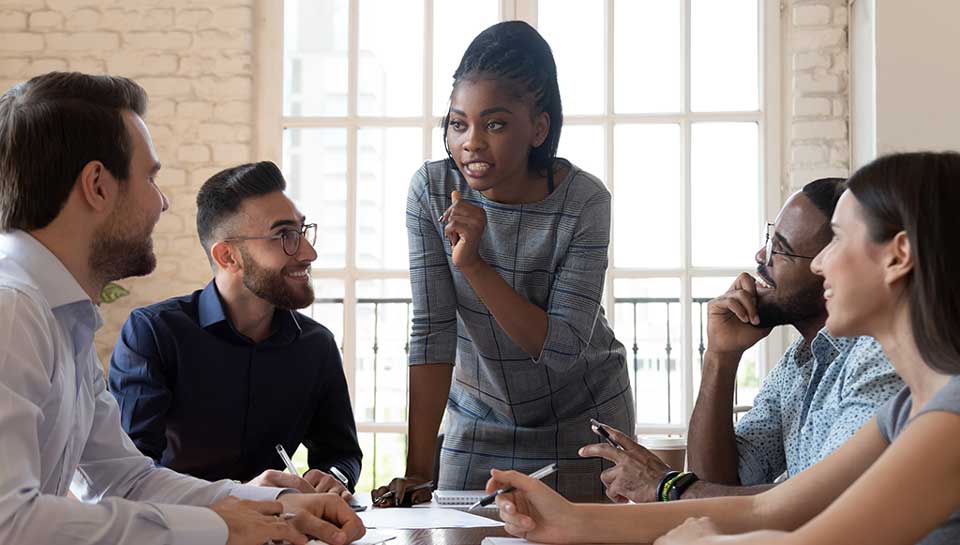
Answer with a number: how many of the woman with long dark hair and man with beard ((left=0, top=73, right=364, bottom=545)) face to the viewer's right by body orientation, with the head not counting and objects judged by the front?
1

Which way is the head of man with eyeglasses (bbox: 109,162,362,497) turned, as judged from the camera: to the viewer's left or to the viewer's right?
to the viewer's right

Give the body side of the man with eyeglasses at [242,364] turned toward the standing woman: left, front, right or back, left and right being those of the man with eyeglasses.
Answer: left

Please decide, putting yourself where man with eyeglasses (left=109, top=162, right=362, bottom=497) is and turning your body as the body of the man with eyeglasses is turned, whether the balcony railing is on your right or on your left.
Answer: on your left

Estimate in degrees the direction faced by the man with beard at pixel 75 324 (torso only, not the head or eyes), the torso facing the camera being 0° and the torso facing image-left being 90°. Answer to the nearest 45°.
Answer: approximately 270°

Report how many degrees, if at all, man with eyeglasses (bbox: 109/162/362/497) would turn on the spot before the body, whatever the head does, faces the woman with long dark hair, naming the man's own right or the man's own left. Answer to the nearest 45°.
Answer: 0° — they already face them

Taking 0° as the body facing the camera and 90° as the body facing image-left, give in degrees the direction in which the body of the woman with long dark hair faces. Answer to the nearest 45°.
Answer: approximately 90°

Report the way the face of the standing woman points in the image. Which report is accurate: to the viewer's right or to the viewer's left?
to the viewer's left

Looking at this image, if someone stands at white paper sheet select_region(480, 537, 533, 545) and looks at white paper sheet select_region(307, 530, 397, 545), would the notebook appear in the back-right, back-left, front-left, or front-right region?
front-right

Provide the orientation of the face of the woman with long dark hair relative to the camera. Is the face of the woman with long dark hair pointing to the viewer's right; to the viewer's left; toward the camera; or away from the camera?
to the viewer's left

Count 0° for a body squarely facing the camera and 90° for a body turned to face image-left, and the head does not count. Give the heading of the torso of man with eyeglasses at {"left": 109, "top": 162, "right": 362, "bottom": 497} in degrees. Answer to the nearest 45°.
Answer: approximately 315°

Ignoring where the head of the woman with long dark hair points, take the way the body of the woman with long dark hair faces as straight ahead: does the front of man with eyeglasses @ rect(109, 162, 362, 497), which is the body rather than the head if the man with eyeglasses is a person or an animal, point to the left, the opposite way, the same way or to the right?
the opposite way

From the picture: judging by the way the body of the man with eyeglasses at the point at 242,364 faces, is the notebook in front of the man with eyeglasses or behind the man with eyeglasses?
in front
